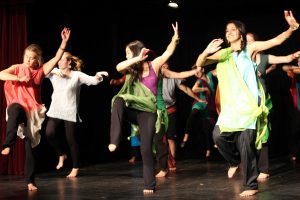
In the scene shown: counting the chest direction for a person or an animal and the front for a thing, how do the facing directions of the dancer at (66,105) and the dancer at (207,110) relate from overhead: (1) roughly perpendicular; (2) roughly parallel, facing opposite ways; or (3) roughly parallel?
roughly parallel

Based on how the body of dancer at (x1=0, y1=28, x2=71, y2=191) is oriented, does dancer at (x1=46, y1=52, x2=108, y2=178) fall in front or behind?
behind

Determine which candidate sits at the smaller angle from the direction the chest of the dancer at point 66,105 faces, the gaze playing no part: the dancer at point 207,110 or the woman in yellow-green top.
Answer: the woman in yellow-green top

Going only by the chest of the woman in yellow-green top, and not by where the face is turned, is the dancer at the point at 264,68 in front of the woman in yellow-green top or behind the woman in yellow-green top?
behind

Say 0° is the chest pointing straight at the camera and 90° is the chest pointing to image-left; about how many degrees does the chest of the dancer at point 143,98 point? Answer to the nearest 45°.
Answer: approximately 45°

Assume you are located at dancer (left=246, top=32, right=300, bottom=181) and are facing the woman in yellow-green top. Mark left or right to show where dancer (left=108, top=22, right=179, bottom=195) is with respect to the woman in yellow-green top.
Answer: right

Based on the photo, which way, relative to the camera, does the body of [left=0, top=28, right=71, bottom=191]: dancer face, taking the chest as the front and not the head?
toward the camera

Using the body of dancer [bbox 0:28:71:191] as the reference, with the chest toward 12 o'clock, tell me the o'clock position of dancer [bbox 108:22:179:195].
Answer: dancer [bbox 108:22:179:195] is roughly at 10 o'clock from dancer [bbox 0:28:71:191].

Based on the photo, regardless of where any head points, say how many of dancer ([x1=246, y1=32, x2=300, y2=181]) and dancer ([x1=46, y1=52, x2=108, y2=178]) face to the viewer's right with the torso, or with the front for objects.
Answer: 0

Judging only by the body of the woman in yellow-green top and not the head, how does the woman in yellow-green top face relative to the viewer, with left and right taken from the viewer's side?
facing the viewer and to the left of the viewer

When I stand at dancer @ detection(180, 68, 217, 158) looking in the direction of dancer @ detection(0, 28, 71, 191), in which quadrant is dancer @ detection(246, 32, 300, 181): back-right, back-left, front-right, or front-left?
front-left

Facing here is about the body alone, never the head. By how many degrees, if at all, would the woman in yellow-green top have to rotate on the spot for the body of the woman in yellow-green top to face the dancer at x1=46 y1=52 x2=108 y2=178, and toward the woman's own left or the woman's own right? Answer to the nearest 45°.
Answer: approximately 90° to the woman's own right

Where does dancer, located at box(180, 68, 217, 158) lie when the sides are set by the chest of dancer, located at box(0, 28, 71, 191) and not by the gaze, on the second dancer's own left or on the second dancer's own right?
on the second dancer's own left
